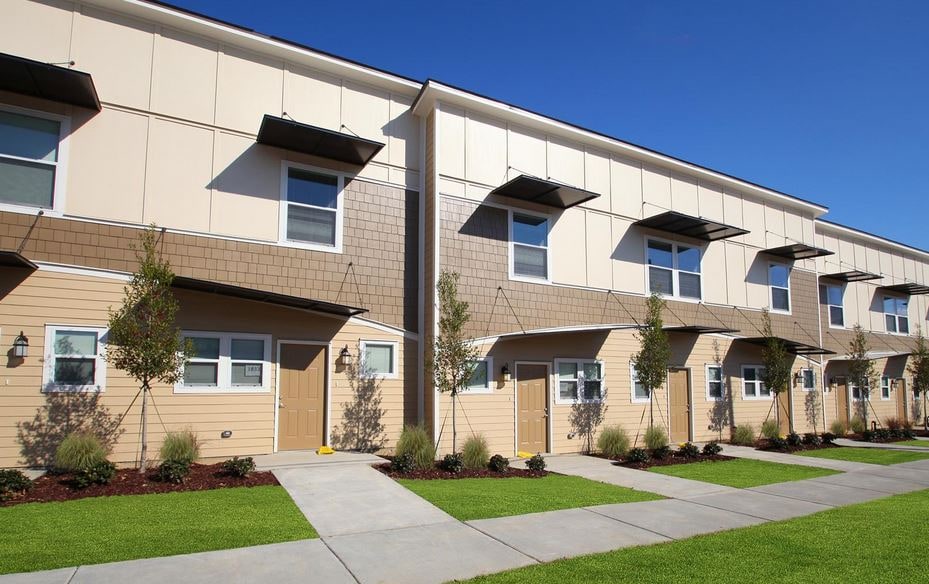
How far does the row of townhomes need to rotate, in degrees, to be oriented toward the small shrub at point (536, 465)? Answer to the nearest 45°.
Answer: approximately 45° to its left

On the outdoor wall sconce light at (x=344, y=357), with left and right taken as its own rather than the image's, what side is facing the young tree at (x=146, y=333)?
right

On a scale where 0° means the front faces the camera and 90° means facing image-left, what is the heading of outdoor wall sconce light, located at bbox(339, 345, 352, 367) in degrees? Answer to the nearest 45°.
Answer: approximately 315°

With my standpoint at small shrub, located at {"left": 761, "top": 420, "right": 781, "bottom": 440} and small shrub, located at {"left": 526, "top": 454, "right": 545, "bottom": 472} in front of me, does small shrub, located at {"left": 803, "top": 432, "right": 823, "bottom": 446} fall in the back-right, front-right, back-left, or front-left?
back-left

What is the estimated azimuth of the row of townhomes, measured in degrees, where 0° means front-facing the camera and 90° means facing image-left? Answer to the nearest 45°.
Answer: approximately 315°

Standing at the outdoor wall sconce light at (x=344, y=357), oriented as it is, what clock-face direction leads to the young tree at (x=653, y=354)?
The young tree is roughly at 10 o'clock from the outdoor wall sconce light.

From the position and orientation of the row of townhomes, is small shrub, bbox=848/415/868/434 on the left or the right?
on its left

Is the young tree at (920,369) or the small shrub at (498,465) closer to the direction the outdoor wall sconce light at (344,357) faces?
the small shrub
